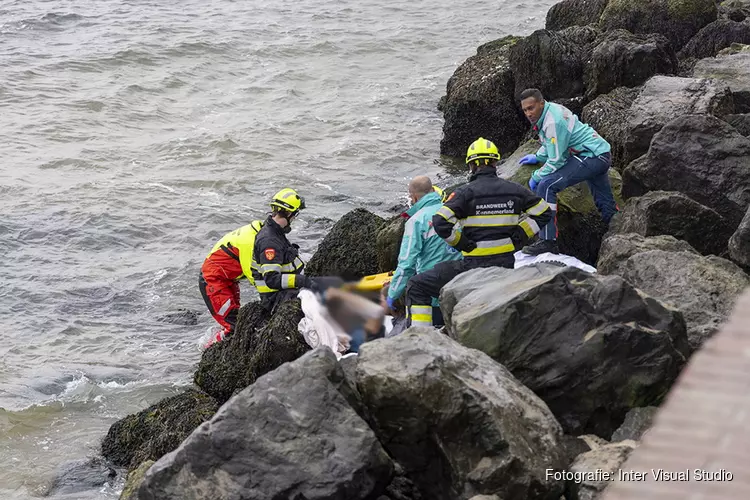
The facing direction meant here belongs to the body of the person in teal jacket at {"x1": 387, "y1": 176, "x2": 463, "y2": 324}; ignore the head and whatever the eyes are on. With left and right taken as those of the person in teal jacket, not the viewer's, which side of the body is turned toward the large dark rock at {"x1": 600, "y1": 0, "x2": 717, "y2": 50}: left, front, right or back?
right

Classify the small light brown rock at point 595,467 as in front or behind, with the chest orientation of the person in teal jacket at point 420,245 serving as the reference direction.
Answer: behind

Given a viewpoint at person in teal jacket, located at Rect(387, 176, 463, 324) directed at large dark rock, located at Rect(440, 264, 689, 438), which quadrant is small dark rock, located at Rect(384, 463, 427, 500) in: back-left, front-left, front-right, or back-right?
front-right

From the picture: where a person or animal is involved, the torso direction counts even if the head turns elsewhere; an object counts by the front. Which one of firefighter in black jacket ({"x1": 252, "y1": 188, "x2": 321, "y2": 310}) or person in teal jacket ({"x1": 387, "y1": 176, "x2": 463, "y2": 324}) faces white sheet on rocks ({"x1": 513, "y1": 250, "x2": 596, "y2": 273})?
the firefighter in black jacket

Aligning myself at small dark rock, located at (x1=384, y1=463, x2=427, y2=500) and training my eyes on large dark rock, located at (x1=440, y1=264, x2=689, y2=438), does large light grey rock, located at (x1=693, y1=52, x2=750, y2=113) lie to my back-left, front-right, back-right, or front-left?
front-left

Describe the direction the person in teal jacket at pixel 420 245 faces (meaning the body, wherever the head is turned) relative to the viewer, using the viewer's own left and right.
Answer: facing away from the viewer and to the left of the viewer

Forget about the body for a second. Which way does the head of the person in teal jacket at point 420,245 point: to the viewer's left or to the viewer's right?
to the viewer's left

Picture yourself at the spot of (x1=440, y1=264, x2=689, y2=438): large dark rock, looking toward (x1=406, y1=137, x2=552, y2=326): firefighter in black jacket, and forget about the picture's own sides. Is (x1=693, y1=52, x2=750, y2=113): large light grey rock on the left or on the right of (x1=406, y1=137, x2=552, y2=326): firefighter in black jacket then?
right

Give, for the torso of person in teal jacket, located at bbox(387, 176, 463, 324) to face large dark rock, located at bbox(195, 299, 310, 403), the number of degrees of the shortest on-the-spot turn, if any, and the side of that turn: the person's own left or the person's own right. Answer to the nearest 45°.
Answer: approximately 45° to the person's own left

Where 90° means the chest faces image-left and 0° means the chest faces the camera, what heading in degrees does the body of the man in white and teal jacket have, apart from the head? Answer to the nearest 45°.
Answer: approximately 90°

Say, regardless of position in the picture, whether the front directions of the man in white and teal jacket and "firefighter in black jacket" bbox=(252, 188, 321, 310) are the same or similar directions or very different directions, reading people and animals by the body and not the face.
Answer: very different directions

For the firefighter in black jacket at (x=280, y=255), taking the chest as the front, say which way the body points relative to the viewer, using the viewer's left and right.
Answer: facing to the right of the viewer

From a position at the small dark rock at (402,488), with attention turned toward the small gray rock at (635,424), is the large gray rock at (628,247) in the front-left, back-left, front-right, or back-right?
front-left

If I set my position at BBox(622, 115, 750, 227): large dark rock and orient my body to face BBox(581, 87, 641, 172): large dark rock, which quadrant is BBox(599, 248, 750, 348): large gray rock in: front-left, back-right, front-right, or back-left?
back-left

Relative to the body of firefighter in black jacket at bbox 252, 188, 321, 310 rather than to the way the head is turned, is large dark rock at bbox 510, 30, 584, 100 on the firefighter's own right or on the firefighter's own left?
on the firefighter's own left

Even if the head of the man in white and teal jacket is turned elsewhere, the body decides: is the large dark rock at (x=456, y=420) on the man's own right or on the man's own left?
on the man's own left

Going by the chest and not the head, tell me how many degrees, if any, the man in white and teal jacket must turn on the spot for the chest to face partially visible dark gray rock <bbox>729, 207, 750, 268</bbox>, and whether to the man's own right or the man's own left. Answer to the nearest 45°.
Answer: approximately 135° to the man's own left

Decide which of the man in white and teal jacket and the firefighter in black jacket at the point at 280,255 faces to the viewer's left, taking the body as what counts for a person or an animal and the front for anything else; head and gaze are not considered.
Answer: the man in white and teal jacket
